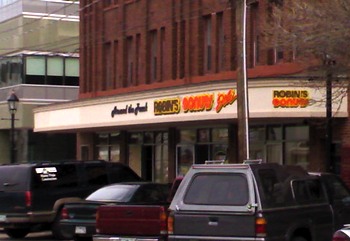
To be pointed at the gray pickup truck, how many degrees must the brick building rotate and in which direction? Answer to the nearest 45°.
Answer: approximately 45° to its left

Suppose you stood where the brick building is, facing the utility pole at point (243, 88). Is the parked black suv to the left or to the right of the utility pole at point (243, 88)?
right

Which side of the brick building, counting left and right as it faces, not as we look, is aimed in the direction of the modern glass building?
right

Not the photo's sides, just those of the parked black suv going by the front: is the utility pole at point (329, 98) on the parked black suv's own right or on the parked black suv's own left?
on the parked black suv's own right

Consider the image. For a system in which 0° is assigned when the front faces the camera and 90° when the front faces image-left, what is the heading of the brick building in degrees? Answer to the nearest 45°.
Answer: approximately 45°

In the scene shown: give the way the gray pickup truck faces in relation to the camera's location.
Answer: facing away from the viewer and to the right of the viewer

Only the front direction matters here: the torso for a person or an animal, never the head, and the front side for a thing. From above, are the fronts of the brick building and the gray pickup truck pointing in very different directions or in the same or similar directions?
very different directions
